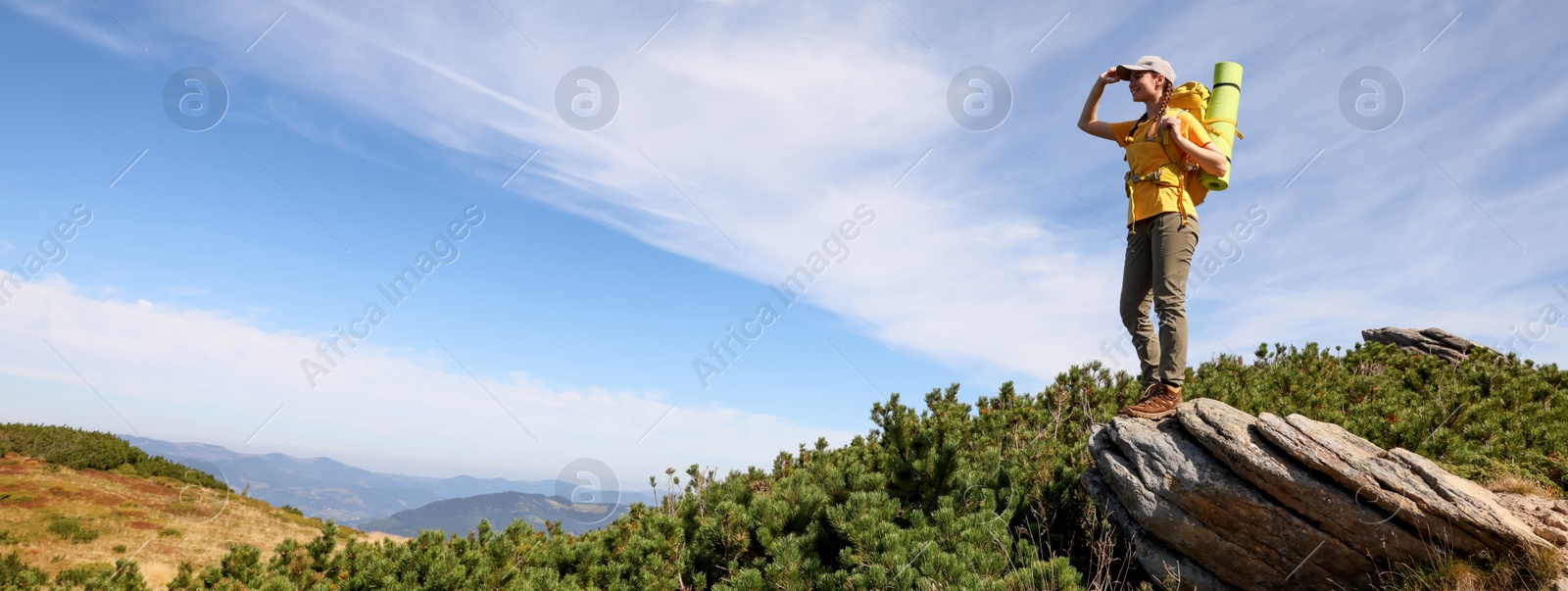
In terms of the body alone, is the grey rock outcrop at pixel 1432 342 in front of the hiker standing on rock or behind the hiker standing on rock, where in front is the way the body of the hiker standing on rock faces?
behind

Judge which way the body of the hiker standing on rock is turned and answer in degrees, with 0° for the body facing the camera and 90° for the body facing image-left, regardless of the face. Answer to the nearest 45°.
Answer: approximately 45°
